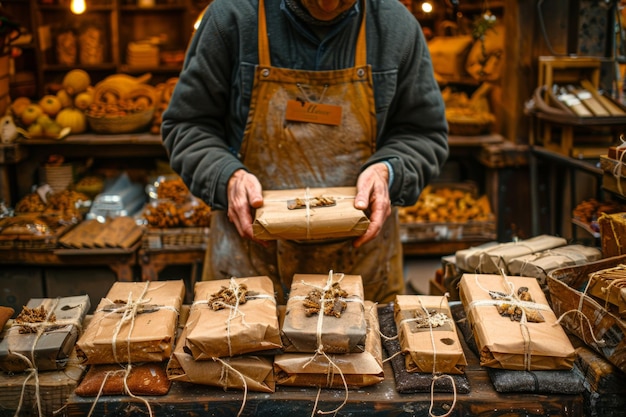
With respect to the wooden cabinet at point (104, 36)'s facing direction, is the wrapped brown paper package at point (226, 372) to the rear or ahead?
ahead

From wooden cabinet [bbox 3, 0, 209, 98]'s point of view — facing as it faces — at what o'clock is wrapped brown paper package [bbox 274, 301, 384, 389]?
The wrapped brown paper package is roughly at 12 o'clock from the wooden cabinet.

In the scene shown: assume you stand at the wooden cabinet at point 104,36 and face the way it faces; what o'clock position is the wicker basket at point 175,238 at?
The wicker basket is roughly at 12 o'clock from the wooden cabinet.

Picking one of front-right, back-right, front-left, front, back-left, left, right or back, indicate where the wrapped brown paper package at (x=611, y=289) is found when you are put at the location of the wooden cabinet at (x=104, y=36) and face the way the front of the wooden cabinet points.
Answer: front

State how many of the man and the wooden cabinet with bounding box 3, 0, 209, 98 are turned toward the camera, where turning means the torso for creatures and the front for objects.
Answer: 2

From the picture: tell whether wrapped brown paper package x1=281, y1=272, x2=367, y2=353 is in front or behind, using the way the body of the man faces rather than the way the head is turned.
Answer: in front

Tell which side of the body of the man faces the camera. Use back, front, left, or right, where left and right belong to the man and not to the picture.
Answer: front

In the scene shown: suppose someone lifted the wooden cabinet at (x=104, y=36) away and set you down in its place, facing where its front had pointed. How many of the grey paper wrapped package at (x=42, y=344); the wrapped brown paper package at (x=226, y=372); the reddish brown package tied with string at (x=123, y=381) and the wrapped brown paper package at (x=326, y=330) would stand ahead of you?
4

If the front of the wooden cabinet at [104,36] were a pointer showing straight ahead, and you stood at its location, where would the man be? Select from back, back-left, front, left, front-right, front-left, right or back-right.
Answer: front

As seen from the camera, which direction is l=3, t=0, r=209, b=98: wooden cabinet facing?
toward the camera

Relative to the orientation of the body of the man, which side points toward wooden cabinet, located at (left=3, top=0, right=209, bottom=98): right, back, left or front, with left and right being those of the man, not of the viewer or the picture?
back

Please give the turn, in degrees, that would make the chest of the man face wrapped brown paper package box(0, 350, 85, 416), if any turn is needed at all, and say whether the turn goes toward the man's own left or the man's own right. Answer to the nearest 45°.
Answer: approximately 45° to the man's own right

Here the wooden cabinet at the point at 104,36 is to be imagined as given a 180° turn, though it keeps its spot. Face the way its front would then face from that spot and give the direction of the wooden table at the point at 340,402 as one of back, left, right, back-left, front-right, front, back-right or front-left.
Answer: back

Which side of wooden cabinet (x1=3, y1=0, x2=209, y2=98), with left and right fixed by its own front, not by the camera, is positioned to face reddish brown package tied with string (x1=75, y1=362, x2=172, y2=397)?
front
